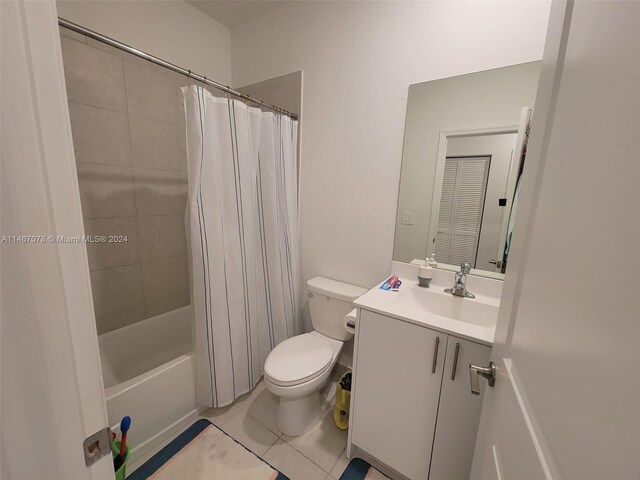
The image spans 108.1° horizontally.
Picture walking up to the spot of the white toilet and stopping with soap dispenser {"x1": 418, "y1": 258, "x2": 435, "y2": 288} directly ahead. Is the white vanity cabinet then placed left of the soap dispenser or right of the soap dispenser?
right

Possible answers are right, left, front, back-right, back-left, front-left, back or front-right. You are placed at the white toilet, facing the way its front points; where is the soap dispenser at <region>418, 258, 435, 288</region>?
back-left

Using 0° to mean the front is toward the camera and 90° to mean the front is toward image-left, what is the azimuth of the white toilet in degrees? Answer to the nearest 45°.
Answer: approximately 45°

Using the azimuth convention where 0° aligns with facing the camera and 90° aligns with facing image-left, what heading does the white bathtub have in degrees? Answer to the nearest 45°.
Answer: approximately 315°

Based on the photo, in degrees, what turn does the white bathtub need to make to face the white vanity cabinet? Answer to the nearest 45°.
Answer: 0° — it already faces it

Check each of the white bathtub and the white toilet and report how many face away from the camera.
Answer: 0

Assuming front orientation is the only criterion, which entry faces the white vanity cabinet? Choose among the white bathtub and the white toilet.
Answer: the white bathtub

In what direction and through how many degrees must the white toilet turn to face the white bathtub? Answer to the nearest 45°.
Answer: approximately 45° to its right

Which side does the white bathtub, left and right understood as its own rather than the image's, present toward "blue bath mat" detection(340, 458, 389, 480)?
front
